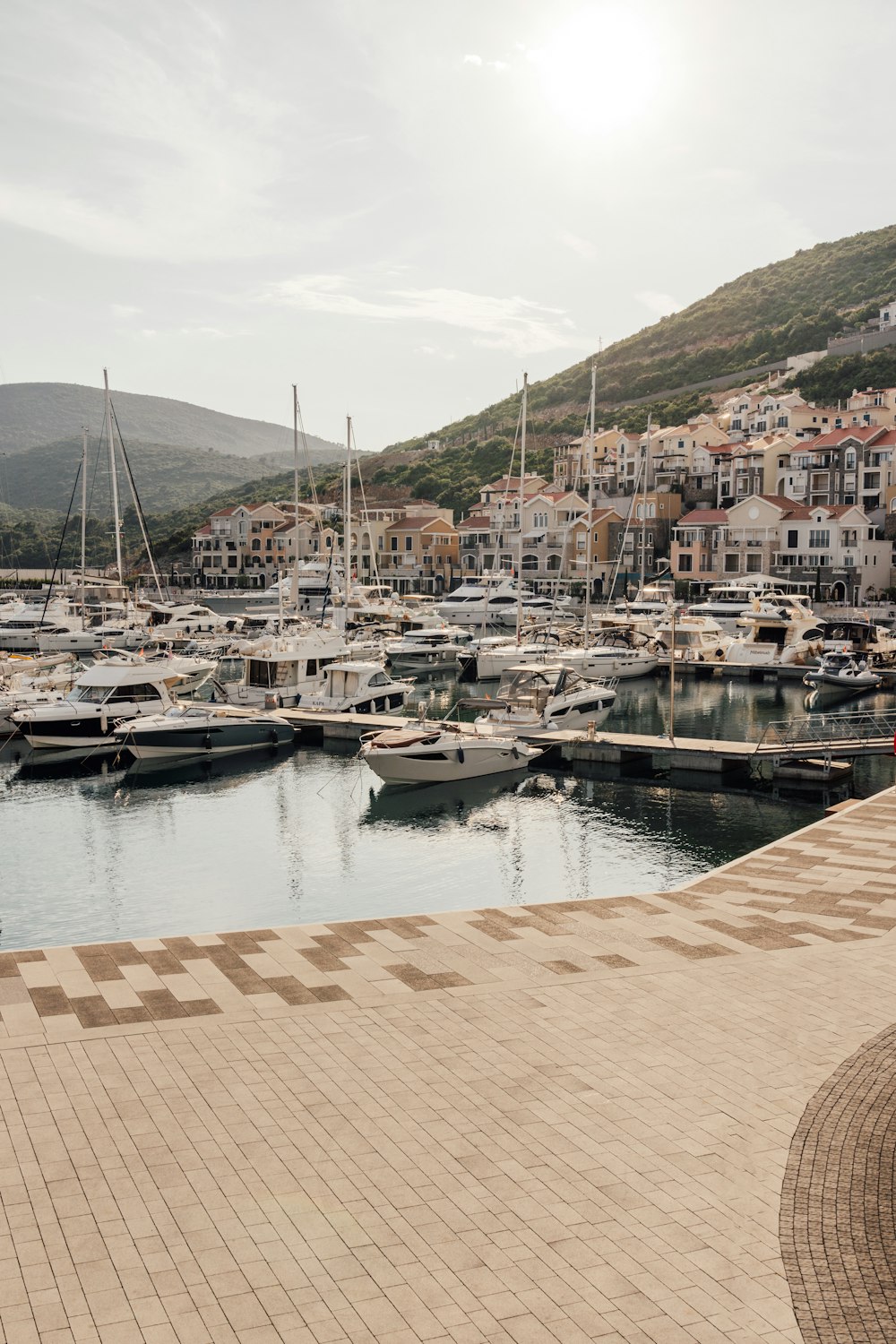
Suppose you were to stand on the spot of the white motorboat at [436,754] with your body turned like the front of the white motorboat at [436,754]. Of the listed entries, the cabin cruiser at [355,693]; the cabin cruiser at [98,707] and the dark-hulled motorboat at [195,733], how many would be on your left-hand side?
0

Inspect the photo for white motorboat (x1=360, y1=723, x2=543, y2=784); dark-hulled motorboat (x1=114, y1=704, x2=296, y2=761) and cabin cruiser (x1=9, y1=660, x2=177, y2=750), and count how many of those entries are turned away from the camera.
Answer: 0

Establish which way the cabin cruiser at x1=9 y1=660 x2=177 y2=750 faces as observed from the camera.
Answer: facing the viewer and to the left of the viewer

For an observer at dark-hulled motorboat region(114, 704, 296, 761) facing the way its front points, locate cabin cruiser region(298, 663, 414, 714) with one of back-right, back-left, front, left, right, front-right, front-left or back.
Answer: back

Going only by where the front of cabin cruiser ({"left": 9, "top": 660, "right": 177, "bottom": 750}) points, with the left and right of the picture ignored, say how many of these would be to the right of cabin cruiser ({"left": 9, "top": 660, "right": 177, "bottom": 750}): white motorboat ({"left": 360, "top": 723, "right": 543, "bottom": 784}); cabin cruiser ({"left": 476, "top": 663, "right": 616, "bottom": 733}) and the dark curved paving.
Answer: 0

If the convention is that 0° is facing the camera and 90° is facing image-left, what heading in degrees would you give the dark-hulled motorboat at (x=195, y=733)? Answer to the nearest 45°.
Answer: approximately 45°

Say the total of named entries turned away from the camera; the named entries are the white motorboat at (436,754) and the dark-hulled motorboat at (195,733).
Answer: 0

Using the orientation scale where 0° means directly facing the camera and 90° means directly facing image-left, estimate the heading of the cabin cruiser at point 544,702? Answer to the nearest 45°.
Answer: approximately 225°

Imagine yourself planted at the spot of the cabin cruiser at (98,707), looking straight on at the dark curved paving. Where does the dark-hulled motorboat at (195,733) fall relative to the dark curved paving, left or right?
left

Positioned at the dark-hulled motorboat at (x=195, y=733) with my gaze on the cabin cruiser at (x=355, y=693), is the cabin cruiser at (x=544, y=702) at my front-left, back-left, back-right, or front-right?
front-right
